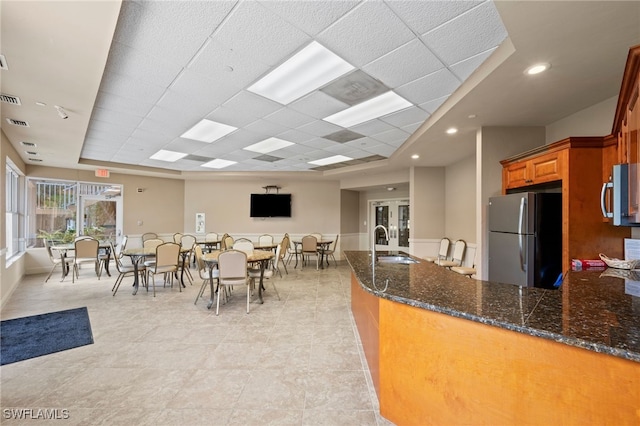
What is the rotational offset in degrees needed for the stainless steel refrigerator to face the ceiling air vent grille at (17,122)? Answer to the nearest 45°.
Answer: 0° — it already faces it

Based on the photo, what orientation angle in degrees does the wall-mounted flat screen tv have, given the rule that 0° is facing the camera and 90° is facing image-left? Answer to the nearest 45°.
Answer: approximately 0°

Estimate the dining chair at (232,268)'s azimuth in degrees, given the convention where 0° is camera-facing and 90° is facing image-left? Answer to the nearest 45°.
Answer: approximately 180°

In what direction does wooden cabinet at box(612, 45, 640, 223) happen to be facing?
to the viewer's left

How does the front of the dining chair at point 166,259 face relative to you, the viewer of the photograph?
facing away from the viewer and to the left of the viewer

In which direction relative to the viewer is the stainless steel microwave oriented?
to the viewer's left

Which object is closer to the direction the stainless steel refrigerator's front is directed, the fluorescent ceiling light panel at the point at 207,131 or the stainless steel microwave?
the fluorescent ceiling light panel

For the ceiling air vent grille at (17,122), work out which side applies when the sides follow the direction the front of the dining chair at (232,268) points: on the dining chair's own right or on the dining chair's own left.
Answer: on the dining chair's own left

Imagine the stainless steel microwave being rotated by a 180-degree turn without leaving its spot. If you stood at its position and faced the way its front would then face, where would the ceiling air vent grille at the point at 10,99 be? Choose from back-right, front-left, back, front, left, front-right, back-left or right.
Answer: back-right

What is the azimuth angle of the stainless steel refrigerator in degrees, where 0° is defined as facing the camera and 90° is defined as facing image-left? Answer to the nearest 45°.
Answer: approximately 45°

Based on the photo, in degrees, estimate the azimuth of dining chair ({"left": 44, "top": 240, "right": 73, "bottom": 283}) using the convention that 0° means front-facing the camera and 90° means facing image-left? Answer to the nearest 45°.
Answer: approximately 270°

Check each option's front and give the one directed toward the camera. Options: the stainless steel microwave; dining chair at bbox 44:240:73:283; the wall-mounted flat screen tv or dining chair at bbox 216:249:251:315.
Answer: the wall-mounted flat screen tv

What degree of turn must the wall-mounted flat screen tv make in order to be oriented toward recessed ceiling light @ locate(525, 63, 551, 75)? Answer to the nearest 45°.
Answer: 0° — it already faces it

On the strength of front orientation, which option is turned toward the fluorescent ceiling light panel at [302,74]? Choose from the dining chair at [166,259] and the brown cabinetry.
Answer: the brown cabinetry

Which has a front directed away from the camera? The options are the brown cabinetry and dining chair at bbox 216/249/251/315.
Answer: the dining chair
